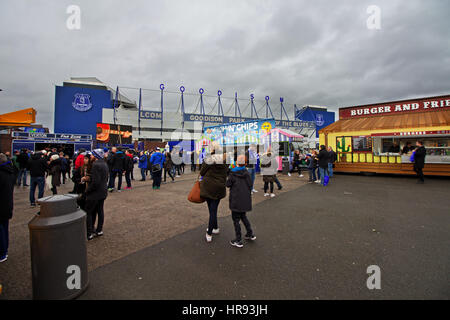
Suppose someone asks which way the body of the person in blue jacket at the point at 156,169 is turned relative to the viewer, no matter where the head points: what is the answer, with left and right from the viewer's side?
facing away from the viewer

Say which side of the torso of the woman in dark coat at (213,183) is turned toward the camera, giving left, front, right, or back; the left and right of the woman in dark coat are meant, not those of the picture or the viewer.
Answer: back
